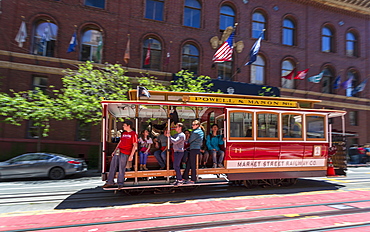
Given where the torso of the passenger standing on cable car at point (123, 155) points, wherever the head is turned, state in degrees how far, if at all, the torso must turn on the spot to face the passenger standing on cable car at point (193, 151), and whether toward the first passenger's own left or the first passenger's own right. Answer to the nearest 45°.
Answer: approximately 135° to the first passenger's own left

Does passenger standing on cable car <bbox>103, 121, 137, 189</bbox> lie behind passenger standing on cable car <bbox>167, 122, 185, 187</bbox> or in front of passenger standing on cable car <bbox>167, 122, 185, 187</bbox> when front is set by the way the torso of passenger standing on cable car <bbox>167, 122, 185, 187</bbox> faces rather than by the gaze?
in front

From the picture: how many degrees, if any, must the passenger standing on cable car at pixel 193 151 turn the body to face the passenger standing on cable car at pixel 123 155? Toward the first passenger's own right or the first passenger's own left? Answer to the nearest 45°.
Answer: approximately 45° to the first passenger's own right
